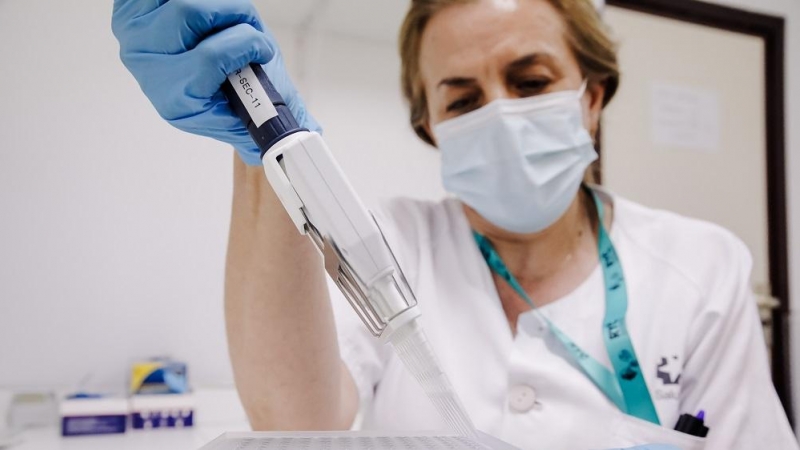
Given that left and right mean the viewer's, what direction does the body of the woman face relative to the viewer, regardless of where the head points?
facing the viewer

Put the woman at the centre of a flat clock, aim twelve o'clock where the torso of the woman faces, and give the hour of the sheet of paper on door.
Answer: The sheet of paper on door is roughly at 7 o'clock from the woman.

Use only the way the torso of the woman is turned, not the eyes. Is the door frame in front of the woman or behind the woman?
behind
